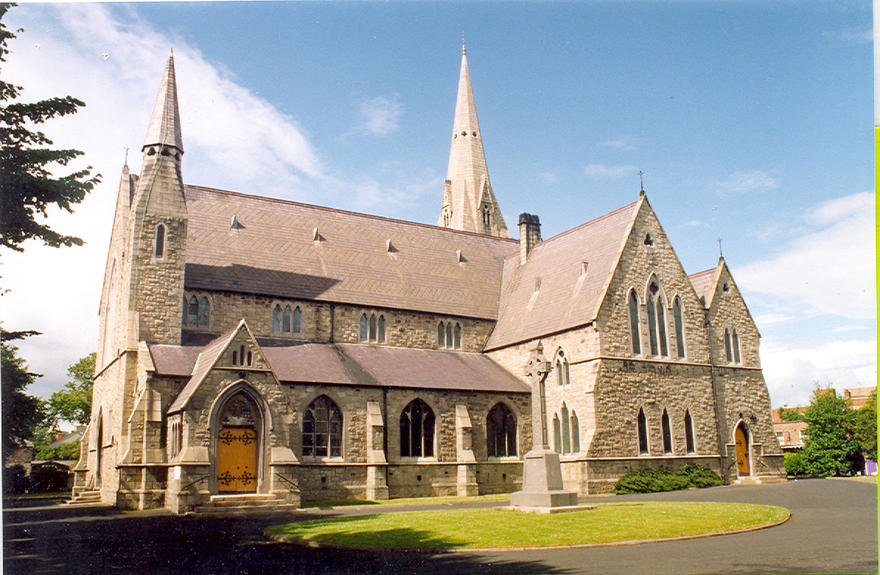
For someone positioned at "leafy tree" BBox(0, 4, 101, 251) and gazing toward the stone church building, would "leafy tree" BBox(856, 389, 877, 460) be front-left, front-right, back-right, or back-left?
front-right

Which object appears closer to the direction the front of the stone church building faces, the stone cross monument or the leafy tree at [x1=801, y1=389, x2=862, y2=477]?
the stone cross monument

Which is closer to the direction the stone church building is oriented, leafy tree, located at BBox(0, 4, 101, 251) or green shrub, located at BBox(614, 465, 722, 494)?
the leafy tree

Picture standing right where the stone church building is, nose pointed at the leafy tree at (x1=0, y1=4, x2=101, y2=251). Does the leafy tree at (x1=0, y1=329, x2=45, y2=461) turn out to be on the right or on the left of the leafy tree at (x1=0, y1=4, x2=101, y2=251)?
right

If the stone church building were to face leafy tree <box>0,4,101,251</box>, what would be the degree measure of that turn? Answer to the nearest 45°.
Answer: approximately 45° to its right

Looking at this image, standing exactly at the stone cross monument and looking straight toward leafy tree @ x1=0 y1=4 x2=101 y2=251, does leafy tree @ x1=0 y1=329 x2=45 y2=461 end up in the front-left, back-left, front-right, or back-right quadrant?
front-right

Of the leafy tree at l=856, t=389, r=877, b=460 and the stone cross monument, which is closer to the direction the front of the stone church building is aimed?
the stone cross monument

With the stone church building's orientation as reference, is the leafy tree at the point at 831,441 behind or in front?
behind

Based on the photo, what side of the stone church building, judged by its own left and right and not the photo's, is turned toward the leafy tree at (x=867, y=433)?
left

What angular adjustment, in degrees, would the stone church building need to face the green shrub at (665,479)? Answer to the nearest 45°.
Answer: approximately 45° to its left

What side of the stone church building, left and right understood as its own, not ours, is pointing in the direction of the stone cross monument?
front
